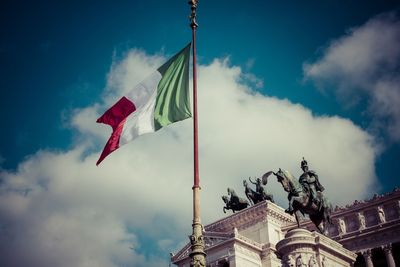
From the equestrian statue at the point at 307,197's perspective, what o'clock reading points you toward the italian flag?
The italian flag is roughly at 11 o'clock from the equestrian statue.

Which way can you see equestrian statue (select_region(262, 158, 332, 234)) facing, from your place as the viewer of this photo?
facing the viewer and to the left of the viewer
